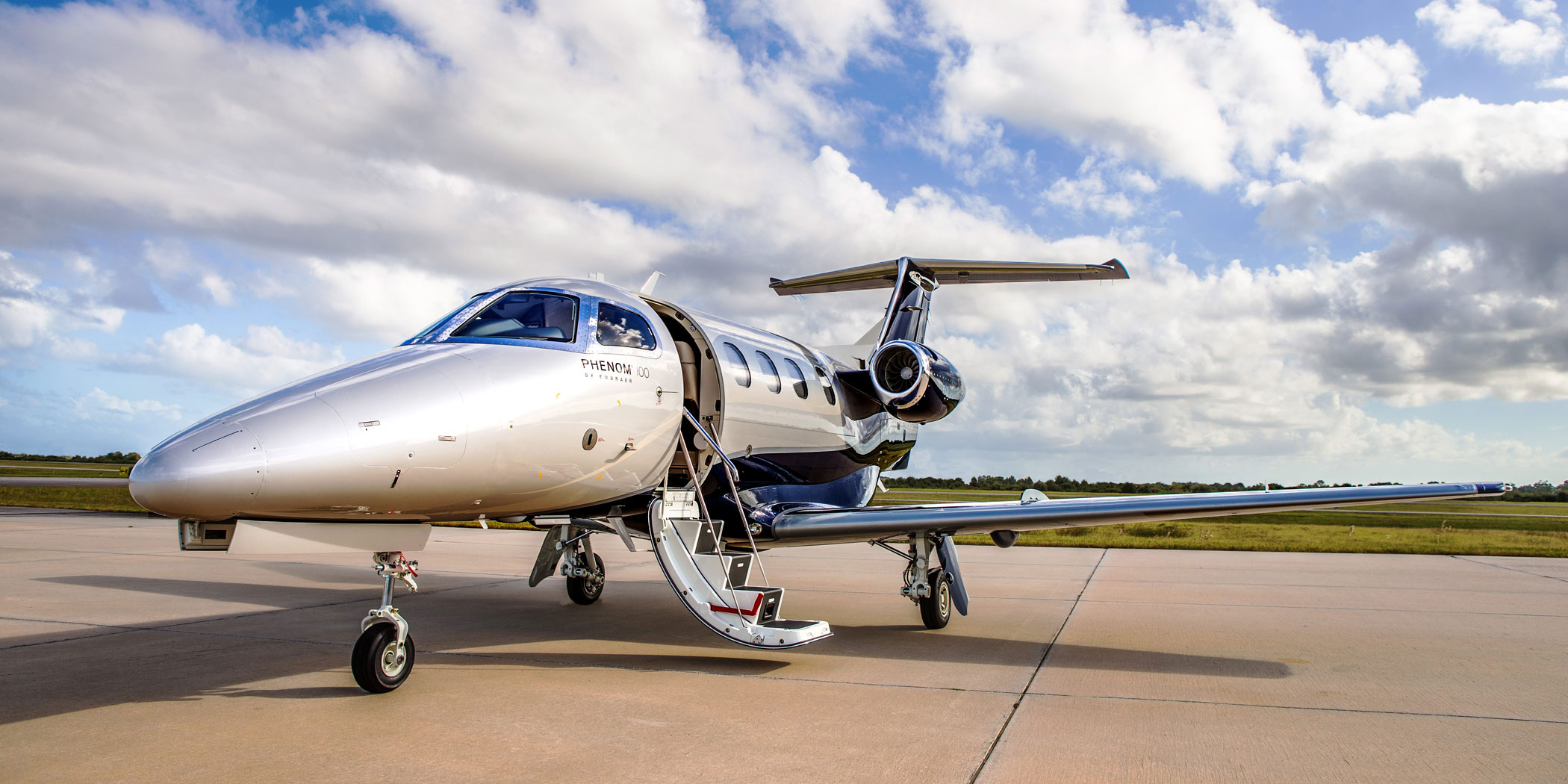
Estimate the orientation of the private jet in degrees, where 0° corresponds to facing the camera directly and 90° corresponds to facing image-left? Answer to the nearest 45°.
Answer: approximately 45°
